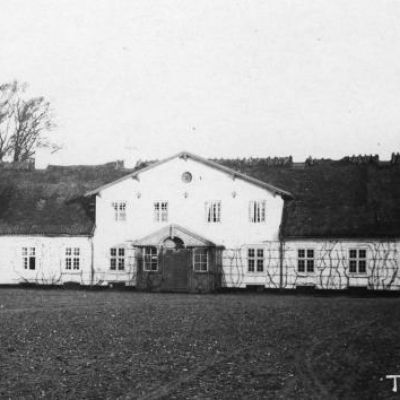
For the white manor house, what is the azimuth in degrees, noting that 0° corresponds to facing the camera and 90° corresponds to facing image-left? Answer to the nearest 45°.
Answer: approximately 0°
